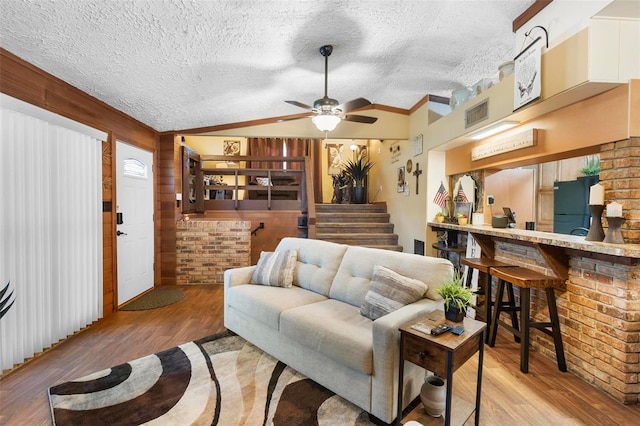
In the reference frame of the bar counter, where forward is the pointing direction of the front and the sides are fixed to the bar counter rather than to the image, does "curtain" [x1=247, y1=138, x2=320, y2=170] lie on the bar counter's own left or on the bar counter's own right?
on the bar counter's own right

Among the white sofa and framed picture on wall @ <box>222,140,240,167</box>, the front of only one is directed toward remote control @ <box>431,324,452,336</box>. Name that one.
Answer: the framed picture on wall

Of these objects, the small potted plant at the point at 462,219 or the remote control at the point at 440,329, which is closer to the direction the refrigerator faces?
the small potted plant

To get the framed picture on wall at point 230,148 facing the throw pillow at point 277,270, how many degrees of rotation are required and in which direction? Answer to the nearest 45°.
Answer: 0° — it already faces it

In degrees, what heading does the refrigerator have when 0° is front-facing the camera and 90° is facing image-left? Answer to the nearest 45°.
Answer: approximately 45°

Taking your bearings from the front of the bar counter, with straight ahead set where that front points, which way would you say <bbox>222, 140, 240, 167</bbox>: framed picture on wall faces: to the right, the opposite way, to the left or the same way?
to the left

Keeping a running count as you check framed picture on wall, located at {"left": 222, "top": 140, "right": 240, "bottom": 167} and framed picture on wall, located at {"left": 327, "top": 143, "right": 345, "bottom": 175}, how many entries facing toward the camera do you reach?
2

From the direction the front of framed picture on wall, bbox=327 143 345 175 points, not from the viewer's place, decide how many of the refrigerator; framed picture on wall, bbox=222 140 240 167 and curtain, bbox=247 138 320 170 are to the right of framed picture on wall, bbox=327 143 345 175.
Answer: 2

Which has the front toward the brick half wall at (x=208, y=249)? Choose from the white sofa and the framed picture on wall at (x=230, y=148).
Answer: the framed picture on wall

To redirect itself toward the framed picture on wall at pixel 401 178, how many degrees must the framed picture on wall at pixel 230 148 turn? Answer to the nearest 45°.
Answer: approximately 45° to its left

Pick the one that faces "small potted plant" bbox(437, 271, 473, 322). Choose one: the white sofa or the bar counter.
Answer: the bar counter

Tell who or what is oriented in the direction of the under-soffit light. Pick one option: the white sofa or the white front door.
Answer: the white front door

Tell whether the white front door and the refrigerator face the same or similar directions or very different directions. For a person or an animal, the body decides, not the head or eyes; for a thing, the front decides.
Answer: very different directions

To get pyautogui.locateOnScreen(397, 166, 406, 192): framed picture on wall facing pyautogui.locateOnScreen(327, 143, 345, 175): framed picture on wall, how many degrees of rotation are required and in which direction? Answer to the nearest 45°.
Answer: approximately 90° to its right
